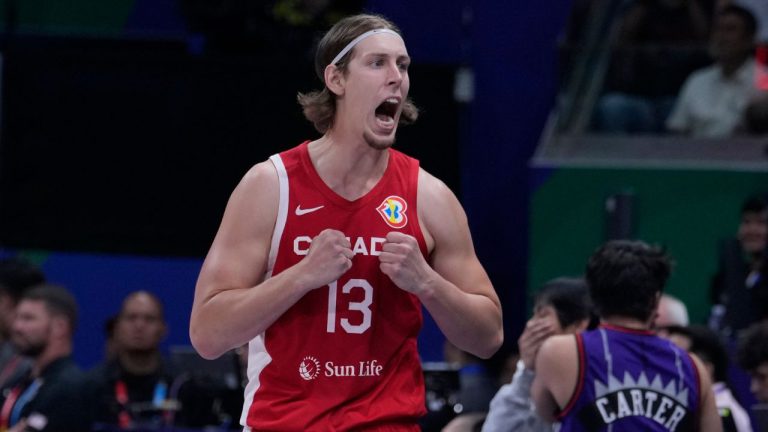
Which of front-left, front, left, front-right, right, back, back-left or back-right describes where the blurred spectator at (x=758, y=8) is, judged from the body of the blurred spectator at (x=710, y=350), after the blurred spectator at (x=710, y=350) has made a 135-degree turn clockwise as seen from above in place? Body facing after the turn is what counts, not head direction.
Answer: front

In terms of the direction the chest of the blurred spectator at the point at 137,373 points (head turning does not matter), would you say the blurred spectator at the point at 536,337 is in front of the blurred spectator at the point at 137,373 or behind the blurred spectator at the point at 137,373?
in front

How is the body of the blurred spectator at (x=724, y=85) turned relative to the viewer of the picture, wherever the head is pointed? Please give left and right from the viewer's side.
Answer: facing the viewer and to the left of the viewer

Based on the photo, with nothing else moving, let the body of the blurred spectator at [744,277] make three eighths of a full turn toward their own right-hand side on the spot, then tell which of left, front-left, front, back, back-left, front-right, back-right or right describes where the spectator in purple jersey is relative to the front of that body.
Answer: back-left

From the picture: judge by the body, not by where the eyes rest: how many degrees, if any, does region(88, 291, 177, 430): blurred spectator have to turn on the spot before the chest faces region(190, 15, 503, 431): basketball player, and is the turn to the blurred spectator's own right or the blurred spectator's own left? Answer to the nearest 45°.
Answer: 0° — they already face them

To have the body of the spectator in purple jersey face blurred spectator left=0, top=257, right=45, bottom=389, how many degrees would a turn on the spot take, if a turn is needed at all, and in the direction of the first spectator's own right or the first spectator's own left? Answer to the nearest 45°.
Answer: approximately 45° to the first spectator's own left

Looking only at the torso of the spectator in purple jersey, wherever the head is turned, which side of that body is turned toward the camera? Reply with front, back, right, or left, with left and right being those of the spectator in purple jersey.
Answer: back

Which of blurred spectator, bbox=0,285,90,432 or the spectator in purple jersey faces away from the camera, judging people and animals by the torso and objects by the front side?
the spectator in purple jersey

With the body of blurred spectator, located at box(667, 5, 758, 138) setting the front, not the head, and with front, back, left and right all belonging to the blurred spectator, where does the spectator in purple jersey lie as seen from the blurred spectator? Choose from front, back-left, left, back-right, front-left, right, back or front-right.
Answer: front-left

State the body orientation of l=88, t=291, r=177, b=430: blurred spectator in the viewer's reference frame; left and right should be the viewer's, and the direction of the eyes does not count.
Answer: facing the viewer

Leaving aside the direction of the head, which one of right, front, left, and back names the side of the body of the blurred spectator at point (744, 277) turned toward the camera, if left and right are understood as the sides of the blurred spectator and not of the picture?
front

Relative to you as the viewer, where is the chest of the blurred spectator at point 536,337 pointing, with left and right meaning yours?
facing to the left of the viewer

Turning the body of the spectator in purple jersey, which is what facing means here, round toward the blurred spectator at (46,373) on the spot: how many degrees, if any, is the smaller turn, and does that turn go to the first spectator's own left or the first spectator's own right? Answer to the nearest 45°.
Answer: approximately 45° to the first spectator's own left

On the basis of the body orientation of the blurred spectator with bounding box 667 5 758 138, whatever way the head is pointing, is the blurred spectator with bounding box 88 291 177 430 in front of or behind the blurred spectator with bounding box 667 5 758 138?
in front
